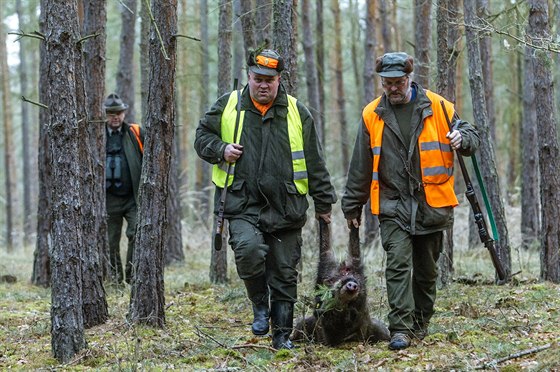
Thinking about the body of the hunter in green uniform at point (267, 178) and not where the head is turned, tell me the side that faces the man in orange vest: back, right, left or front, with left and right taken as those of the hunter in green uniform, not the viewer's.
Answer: left

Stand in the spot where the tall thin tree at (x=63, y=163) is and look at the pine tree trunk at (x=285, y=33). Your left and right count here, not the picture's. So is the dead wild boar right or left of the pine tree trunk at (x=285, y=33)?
right

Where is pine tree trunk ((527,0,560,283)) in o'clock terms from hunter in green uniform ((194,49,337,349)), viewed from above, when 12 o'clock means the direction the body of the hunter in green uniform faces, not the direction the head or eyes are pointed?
The pine tree trunk is roughly at 8 o'clock from the hunter in green uniform.

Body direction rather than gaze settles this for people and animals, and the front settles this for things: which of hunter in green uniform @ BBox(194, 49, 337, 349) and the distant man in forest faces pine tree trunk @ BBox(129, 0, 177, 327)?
the distant man in forest

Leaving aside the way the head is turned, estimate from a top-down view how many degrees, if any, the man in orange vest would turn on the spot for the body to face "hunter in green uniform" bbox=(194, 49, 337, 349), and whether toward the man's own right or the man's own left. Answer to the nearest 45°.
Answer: approximately 90° to the man's own right

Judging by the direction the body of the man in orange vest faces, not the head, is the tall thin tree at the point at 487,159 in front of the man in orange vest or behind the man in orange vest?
behind

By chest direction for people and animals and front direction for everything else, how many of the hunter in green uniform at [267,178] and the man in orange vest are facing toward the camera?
2

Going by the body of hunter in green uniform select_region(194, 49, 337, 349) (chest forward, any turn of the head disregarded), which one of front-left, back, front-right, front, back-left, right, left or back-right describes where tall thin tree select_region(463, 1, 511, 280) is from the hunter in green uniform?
back-left
